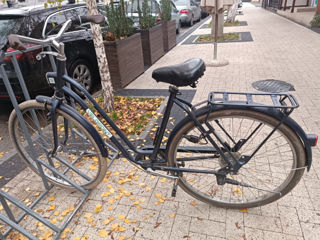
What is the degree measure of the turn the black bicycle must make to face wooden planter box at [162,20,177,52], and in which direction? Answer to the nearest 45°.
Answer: approximately 90° to its right

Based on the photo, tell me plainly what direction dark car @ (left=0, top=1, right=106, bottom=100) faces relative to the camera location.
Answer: facing away from the viewer and to the right of the viewer

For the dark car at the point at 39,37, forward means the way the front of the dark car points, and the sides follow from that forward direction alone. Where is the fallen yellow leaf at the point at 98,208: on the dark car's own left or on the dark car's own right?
on the dark car's own right

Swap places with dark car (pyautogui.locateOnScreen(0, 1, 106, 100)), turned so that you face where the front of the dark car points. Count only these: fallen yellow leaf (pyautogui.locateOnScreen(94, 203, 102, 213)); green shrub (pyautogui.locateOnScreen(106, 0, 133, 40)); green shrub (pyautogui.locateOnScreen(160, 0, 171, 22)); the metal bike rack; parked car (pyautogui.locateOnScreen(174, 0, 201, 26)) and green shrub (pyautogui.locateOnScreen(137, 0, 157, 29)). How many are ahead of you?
4

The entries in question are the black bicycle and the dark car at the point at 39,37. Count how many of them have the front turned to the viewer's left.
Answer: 1

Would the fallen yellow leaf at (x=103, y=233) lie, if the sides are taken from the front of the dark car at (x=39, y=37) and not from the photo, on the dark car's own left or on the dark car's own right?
on the dark car's own right

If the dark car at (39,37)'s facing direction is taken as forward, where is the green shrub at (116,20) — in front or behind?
in front

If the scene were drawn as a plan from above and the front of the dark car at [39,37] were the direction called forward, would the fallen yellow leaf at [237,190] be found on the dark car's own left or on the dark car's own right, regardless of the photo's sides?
on the dark car's own right

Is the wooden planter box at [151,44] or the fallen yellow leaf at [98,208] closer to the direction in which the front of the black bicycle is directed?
the fallen yellow leaf

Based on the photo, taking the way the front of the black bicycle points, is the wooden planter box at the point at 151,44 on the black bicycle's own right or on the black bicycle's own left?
on the black bicycle's own right

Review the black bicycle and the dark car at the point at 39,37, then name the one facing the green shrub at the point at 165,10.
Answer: the dark car

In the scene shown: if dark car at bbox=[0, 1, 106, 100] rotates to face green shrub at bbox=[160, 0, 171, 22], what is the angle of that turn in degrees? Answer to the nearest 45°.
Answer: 0° — it already faces it

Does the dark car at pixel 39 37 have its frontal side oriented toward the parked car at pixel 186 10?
yes

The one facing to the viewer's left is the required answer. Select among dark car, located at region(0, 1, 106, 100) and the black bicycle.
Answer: the black bicycle

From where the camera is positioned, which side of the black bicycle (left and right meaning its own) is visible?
left

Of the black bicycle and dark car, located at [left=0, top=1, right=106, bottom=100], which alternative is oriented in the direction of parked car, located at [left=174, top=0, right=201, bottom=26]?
the dark car

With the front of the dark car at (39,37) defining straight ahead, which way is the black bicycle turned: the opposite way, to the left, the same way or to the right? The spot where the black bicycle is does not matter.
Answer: to the left

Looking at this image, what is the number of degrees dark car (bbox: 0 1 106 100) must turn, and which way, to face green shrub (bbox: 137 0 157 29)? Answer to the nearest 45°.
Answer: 0° — it already faces it
